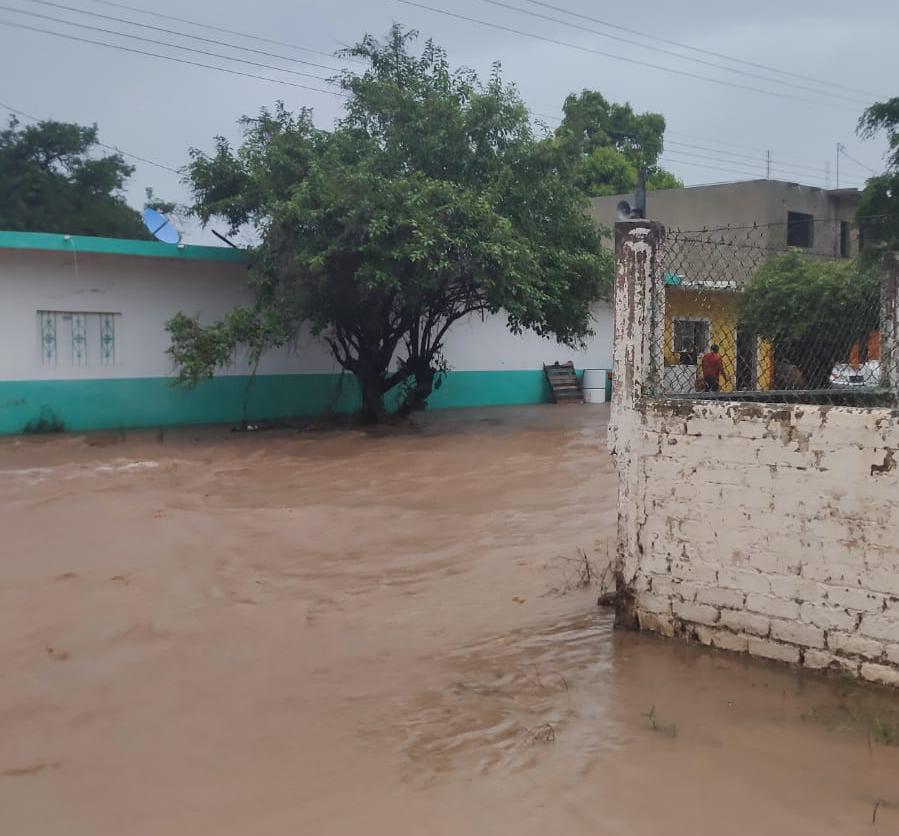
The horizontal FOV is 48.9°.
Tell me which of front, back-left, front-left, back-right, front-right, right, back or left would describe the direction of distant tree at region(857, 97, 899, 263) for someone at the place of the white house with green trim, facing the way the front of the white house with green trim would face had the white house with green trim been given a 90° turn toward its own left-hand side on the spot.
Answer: front

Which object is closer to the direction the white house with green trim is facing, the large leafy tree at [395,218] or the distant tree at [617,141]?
the large leafy tree

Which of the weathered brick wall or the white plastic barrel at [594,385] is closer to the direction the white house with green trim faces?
the weathered brick wall

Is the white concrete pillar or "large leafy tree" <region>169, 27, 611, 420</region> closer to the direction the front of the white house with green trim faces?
the white concrete pillar

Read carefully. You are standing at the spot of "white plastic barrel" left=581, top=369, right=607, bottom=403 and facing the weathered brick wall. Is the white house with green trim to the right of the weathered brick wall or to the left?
right

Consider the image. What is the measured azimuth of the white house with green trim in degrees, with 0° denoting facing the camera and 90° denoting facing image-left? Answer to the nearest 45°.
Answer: approximately 0°

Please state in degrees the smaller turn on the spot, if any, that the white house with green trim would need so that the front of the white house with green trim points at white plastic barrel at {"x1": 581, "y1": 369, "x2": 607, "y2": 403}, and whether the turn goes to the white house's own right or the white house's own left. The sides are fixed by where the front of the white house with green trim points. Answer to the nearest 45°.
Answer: approximately 135° to the white house's own left

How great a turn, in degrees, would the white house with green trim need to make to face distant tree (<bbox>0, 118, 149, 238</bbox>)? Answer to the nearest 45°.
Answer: approximately 180°

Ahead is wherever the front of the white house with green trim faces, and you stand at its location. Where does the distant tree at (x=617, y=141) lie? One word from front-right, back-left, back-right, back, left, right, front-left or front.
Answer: back-left

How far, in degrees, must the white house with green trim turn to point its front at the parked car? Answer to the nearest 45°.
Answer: approximately 45° to its left

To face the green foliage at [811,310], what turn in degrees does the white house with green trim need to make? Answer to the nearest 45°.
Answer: approximately 45° to its left
